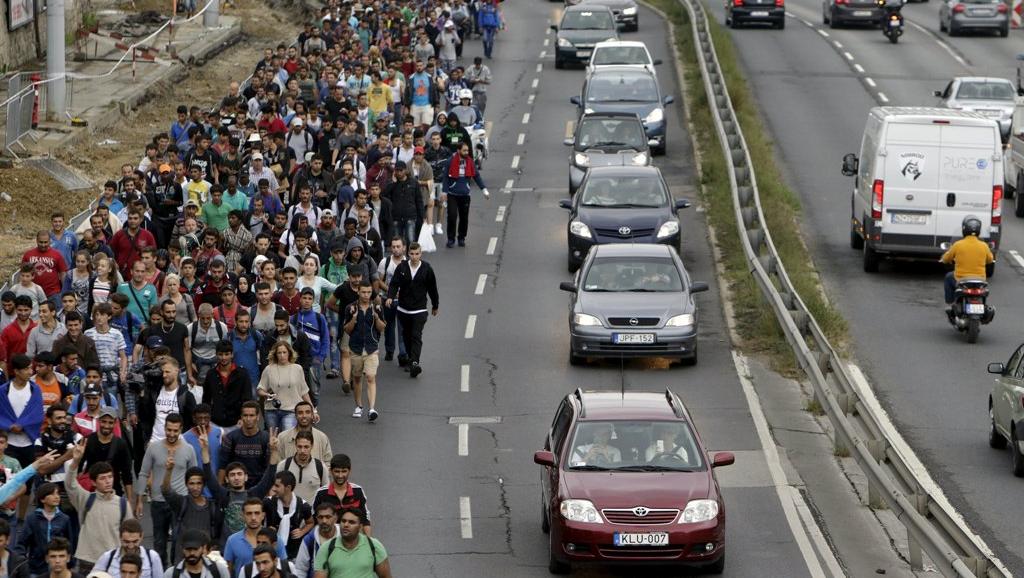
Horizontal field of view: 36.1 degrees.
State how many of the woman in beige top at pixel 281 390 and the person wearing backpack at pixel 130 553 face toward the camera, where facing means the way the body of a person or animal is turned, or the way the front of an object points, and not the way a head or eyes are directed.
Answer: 2

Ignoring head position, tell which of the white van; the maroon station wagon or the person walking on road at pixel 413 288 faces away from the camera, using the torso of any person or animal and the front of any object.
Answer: the white van

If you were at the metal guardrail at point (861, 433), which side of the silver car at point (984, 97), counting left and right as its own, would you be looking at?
back

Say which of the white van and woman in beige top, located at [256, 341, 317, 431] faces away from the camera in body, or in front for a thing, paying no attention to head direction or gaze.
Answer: the white van

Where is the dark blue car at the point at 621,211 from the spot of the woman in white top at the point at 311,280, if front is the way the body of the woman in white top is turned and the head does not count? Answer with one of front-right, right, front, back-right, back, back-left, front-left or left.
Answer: back-left

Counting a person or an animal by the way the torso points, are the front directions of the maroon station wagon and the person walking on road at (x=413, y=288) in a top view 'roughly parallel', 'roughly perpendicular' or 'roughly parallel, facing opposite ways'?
roughly parallel

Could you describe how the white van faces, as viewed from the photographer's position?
facing away from the viewer

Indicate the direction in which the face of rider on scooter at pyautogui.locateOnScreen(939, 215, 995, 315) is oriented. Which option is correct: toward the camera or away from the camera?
away from the camera

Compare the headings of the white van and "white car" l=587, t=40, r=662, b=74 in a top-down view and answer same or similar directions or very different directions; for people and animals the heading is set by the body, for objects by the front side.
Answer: very different directions

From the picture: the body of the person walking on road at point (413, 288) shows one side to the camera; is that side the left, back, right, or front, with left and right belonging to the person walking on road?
front

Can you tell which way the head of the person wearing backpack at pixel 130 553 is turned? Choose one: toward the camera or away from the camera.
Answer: toward the camera

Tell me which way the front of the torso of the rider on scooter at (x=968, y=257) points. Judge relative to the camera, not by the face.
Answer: away from the camera

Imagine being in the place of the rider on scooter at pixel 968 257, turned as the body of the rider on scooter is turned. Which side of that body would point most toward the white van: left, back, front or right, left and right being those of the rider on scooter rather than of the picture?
front

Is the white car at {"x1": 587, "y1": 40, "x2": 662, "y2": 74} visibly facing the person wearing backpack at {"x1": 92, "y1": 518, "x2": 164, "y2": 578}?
yes

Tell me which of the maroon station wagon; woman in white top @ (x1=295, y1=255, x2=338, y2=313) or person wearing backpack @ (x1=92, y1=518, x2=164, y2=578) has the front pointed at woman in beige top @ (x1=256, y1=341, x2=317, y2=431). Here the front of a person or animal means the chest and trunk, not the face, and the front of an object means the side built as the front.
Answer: woman in white top @ (x1=295, y1=255, x2=338, y2=313)

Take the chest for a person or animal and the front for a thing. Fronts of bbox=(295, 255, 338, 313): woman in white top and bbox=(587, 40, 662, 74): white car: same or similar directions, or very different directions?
same or similar directions

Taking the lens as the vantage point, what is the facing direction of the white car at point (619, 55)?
facing the viewer

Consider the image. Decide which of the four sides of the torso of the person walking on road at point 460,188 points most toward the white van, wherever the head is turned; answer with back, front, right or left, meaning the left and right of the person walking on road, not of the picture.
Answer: left
